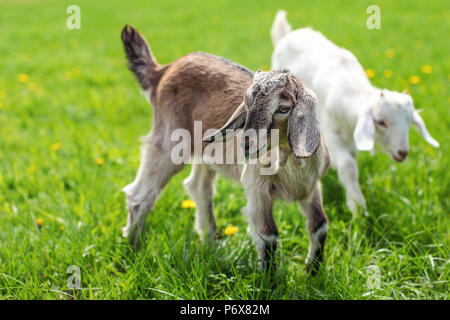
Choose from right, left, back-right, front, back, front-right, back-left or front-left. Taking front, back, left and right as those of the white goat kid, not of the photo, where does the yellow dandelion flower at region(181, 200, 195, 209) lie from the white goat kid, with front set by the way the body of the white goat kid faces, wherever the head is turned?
right

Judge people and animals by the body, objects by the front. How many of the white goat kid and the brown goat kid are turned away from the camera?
0

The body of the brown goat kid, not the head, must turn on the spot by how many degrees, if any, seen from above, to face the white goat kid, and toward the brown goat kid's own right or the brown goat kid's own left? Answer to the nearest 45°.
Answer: approximately 90° to the brown goat kid's own left

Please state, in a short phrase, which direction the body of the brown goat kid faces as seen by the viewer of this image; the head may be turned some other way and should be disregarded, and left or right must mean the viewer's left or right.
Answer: facing the viewer and to the right of the viewer

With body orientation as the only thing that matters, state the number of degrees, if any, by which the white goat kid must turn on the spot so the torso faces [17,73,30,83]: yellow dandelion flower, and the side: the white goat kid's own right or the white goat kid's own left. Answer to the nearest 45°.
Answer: approximately 180°

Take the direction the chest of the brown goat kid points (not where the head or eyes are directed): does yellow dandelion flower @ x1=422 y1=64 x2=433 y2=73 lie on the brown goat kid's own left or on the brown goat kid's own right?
on the brown goat kid's own left

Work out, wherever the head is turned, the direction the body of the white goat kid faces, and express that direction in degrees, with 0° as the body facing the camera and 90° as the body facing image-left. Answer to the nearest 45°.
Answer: approximately 315°

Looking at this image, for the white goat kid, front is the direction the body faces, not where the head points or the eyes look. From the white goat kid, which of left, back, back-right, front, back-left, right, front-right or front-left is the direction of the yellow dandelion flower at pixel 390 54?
back-left
